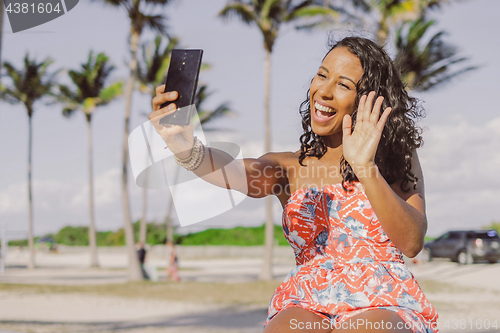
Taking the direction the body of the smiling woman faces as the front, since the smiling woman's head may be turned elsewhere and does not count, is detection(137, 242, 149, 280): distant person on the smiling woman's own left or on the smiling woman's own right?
on the smiling woman's own right

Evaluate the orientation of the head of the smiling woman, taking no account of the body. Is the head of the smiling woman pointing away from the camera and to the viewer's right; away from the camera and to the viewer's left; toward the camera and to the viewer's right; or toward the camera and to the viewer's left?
toward the camera and to the viewer's left

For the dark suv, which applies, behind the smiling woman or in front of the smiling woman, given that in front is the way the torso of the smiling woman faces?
behind

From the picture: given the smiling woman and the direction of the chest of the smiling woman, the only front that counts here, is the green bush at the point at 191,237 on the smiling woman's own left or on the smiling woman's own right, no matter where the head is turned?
on the smiling woman's own right

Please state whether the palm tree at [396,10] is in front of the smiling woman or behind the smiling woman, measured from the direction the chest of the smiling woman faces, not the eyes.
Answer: behind

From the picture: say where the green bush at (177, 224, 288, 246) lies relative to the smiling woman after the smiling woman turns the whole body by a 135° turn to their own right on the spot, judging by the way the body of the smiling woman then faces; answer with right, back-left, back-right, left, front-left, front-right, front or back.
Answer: front

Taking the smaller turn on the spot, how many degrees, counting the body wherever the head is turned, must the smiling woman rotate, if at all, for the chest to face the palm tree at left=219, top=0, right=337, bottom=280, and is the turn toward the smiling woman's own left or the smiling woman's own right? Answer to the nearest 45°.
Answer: approximately 135° to the smiling woman's own right

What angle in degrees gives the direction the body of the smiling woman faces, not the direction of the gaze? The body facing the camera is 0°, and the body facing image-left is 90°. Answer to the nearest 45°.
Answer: approximately 45°
